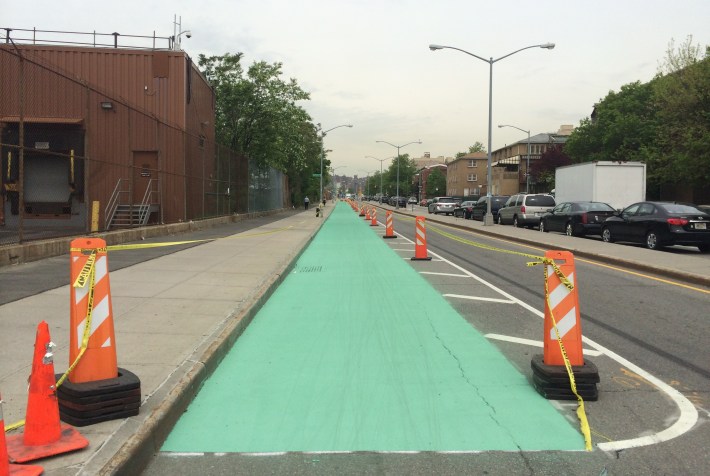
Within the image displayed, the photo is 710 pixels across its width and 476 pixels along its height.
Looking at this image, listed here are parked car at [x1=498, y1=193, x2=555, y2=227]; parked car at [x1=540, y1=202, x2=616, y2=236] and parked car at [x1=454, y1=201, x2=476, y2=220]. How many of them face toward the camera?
0

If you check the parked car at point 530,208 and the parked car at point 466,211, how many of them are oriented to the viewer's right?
0

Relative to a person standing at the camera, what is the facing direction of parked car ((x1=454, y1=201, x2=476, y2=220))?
facing away from the viewer and to the left of the viewer

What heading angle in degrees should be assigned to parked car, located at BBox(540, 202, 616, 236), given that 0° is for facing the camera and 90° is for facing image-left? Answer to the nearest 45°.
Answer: approximately 135°

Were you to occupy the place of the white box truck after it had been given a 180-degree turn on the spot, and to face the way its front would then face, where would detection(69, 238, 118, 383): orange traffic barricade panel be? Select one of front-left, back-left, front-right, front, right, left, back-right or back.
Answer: front-right

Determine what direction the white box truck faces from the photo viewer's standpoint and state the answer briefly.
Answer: facing away from the viewer and to the left of the viewer

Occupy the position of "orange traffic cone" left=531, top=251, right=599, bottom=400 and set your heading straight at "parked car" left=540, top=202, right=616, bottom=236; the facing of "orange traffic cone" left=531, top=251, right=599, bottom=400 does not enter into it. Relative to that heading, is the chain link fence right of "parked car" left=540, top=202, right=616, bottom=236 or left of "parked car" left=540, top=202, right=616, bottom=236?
left

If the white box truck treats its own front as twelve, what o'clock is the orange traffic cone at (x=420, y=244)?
The orange traffic cone is roughly at 8 o'clock from the white box truck.

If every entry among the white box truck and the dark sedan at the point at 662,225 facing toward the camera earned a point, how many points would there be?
0

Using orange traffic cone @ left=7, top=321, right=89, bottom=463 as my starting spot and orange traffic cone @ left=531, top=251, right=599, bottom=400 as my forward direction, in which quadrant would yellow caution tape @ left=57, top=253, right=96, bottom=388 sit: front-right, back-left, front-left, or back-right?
front-left

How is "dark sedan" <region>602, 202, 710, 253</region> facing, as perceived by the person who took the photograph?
facing away from the viewer and to the left of the viewer

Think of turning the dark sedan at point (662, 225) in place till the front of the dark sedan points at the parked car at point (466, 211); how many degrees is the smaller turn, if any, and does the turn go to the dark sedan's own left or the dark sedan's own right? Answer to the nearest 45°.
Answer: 0° — it already faces it

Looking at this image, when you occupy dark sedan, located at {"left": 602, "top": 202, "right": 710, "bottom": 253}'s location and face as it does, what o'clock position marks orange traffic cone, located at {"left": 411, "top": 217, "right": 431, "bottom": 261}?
The orange traffic cone is roughly at 9 o'clock from the dark sedan.
